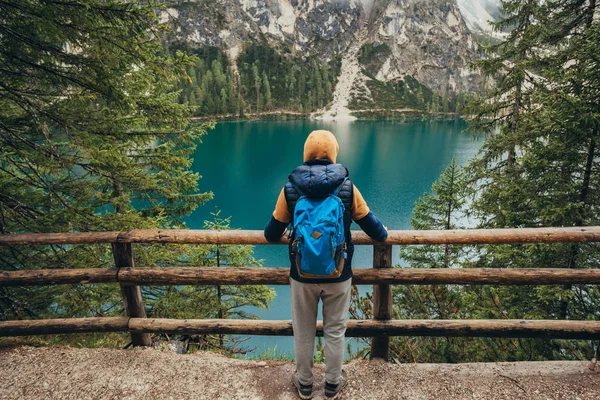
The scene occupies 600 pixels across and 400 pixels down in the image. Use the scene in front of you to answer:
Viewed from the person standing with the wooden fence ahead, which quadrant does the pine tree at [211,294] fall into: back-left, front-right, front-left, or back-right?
front-left

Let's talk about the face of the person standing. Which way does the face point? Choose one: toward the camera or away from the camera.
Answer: away from the camera

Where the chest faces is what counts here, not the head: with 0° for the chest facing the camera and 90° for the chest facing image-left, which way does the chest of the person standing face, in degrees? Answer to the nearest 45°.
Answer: approximately 180°

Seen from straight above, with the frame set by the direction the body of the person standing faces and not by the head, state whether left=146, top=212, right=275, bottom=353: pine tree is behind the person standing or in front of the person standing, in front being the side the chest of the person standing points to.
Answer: in front

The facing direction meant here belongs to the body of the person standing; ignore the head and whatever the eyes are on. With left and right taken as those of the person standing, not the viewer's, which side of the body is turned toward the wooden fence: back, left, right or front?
front
